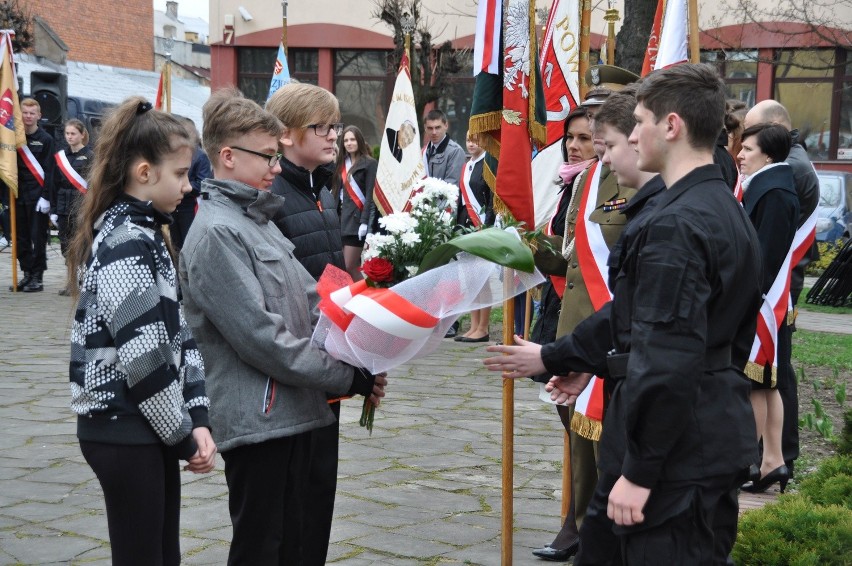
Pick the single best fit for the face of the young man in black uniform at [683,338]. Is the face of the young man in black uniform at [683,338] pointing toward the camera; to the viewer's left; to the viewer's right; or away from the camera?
to the viewer's left

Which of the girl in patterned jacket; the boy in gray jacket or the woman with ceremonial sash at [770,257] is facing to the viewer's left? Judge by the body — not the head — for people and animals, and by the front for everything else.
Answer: the woman with ceremonial sash

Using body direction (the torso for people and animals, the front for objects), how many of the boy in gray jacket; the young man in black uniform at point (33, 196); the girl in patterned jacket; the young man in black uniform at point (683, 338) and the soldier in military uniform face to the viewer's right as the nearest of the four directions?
2

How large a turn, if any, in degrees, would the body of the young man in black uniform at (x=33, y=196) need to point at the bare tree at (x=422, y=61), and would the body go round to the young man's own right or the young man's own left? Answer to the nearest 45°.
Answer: approximately 135° to the young man's own left

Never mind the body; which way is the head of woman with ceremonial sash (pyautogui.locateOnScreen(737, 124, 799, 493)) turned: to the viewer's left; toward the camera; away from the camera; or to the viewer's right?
to the viewer's left

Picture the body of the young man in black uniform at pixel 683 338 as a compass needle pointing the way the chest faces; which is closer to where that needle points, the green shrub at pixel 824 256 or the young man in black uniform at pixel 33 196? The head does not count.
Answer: the young man in black uniform

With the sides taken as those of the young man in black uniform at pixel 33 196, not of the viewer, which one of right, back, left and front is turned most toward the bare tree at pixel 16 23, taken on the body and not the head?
back

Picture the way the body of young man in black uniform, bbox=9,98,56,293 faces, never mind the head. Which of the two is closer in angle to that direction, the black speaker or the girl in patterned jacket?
the girl in patterned jacket

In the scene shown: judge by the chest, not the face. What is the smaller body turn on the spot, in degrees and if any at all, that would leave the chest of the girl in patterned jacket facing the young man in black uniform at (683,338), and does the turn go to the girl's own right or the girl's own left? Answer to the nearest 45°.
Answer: approximately 45° to the girl's own right

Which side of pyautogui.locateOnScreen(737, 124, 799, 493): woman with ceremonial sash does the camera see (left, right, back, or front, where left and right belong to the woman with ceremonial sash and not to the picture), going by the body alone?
left

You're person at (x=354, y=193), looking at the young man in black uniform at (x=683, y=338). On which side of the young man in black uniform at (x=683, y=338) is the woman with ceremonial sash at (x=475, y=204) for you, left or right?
left

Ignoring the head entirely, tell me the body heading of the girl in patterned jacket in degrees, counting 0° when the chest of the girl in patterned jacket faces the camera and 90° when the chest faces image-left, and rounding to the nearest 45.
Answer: approximately 270°

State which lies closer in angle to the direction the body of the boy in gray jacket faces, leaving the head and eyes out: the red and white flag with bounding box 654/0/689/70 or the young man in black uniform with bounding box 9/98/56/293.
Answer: the red and white flag

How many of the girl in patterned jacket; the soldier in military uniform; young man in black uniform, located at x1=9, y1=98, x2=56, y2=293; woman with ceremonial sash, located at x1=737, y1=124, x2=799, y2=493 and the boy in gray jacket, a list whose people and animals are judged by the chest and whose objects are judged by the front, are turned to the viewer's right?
2

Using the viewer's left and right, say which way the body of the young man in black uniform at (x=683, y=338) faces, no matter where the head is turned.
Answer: facing to the left of the viewer

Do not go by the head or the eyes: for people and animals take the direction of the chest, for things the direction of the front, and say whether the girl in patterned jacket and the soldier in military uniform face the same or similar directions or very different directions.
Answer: very different directions
